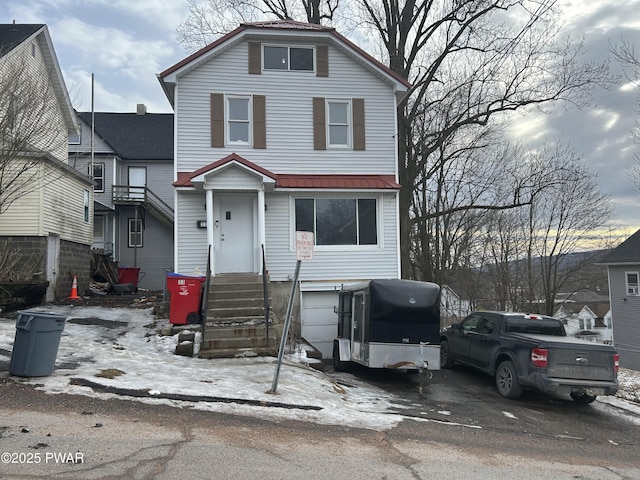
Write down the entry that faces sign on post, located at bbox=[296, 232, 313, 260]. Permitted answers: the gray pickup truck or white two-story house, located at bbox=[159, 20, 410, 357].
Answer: the white two-story house

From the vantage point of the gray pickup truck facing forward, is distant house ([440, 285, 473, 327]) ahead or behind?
ahead

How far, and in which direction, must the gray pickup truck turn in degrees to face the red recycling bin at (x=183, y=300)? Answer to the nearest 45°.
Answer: approximately 45° to its left

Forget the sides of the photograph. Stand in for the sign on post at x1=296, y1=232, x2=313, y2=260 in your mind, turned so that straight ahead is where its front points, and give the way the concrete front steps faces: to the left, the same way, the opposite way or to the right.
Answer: the same way

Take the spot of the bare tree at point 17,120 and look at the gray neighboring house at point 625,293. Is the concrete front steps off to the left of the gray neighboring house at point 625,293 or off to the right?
right

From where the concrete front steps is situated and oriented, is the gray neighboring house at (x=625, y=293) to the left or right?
on its left

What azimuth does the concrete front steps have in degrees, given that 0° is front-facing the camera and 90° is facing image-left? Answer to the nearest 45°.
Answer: approximately 0°

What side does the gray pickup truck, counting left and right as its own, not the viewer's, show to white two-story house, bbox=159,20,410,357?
front

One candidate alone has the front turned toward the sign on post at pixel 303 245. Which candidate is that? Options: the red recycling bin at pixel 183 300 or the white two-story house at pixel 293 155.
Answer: the white two-story house

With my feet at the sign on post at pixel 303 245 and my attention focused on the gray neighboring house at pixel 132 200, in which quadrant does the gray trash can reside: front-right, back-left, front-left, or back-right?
front-left

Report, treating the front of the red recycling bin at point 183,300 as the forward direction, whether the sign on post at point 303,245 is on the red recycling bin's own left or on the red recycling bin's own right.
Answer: on the red recycling bin's own left

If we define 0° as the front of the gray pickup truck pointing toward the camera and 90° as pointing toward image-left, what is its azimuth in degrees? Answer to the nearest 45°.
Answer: approximately 135°

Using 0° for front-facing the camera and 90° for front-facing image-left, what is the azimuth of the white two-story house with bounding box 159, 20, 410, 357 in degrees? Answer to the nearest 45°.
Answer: approximately 0°

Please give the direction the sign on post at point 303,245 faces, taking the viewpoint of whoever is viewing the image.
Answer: facing the viewer

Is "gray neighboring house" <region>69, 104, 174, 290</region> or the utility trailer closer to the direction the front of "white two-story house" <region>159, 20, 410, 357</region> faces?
the utility trailer

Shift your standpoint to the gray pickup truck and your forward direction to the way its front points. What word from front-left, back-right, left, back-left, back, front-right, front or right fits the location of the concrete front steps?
front-left
